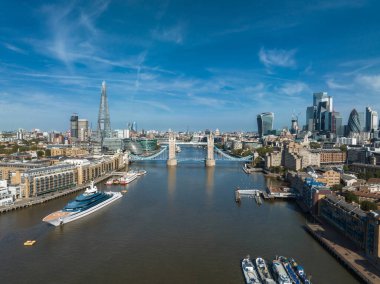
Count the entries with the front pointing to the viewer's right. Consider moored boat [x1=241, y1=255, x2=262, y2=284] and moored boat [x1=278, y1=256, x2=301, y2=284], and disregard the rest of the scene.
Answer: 0

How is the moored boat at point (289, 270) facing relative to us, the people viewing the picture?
facing away from the viewer and to the left of the viewer

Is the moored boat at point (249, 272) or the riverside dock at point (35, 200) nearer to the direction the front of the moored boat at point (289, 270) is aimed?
the riverside dock

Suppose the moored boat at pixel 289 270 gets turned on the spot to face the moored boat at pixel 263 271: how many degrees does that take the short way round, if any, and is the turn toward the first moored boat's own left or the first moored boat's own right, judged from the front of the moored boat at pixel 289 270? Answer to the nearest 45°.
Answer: approximately 45° to the first moored boat's own left

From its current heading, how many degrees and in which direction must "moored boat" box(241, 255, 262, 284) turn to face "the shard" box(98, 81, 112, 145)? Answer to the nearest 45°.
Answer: approximately 45° to its left

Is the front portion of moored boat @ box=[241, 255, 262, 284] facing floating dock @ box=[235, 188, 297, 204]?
yes

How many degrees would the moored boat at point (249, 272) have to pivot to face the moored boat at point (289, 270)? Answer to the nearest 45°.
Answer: approximately 90° to its right

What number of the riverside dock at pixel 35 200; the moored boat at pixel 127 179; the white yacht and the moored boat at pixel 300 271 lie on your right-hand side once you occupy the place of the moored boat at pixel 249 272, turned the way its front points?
1

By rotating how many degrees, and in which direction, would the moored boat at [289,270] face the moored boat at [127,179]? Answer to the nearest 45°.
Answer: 0° — it already faces it

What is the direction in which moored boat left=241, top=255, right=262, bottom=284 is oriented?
away from the camera

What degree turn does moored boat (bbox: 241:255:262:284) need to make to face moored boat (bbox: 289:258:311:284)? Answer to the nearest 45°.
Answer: approximately 90° to its right

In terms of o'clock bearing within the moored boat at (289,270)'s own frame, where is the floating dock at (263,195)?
The floating dock is roughly at 1 o'clock from the moored boat.
